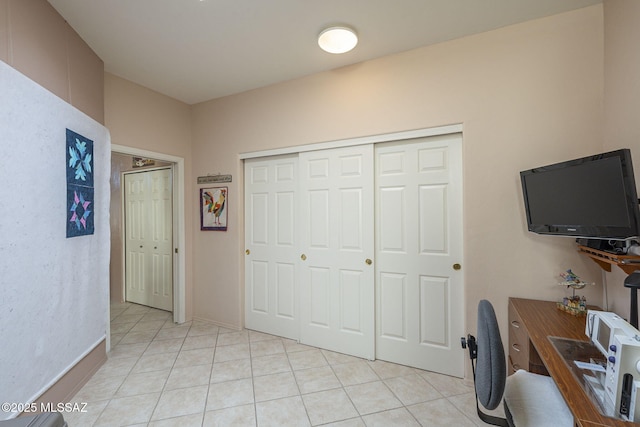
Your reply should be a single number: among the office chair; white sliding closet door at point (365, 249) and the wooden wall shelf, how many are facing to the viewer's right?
1

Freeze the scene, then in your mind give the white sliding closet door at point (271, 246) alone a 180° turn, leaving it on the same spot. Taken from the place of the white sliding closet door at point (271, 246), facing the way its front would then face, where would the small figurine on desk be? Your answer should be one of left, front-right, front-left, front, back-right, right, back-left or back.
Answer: right

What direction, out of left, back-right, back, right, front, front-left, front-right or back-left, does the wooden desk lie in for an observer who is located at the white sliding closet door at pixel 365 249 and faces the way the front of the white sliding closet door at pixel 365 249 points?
left

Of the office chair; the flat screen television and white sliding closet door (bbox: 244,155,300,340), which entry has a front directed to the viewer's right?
the office chair

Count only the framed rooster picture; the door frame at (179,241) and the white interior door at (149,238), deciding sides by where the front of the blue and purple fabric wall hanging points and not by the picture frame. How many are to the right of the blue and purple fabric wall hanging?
0

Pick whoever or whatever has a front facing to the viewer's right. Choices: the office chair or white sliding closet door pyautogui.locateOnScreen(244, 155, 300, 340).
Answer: the office chair

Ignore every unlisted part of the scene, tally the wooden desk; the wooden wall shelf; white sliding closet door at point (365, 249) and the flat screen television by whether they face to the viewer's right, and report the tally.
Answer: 0

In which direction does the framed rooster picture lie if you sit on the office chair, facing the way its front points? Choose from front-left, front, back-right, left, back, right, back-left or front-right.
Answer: back

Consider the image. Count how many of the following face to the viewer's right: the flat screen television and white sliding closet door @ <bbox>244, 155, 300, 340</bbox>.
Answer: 0

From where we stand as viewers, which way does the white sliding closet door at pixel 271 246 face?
facing the viewer and to the left of the viewer

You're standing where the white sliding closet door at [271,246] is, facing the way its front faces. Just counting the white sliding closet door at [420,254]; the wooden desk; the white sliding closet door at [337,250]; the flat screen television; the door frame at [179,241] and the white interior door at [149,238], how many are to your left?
4

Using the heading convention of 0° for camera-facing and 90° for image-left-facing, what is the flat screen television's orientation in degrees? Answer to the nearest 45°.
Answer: approximately 45°

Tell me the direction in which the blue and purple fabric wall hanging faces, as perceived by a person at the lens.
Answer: facing the viewer and to the right of the viewer

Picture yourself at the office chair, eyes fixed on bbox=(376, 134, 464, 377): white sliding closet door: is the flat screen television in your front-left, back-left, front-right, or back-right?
front-right

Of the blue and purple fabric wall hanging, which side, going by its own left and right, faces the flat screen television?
front

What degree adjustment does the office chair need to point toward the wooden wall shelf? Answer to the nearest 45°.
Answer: approximately 45° to its left

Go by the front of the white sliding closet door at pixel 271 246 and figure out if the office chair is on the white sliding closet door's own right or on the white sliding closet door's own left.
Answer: on the white sliding closet door's own left

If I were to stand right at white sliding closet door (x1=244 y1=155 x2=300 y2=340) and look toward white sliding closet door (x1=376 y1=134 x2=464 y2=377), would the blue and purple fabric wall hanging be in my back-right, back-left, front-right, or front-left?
back-right
